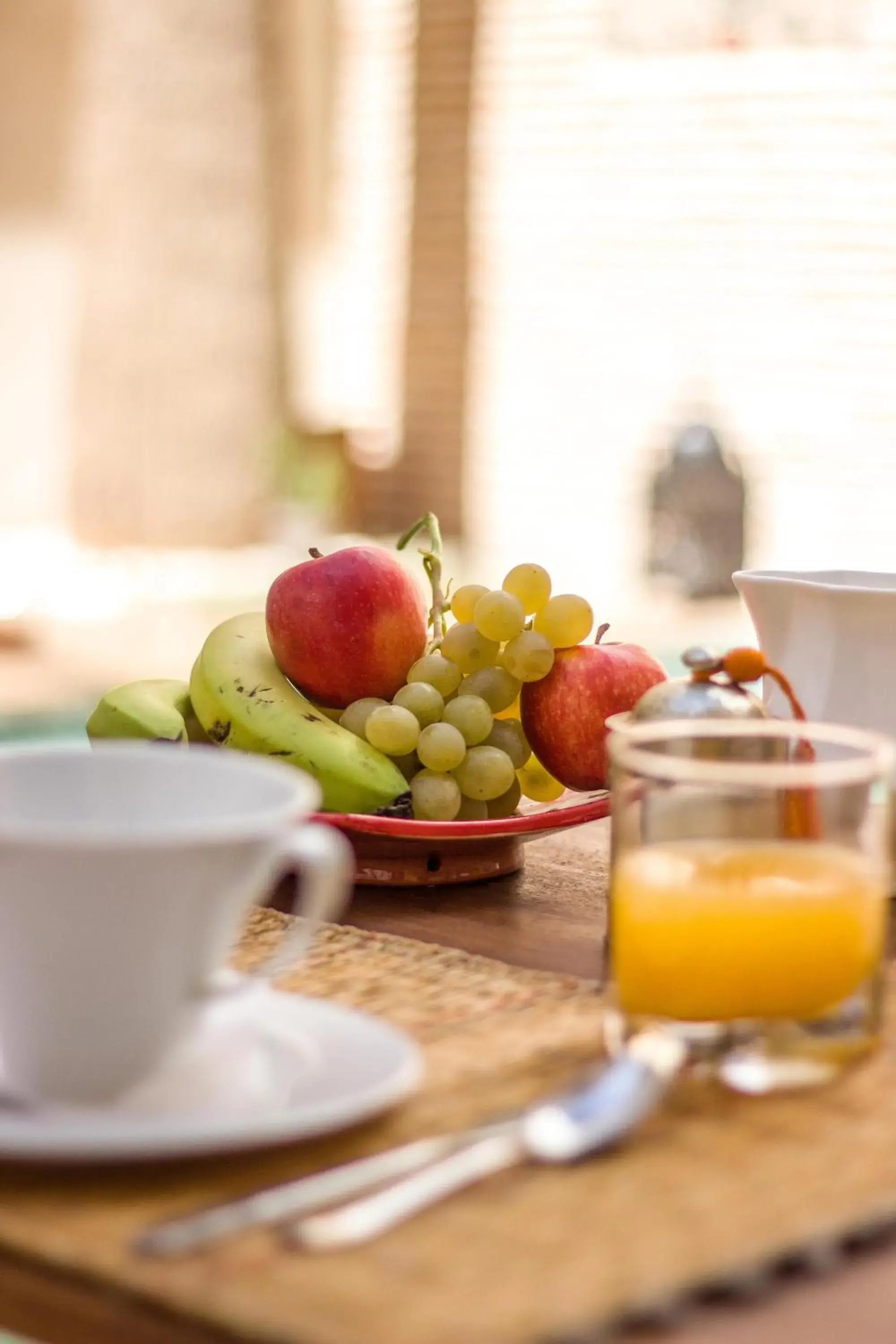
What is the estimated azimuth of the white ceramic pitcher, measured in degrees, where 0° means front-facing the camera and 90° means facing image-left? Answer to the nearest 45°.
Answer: approximately 90°

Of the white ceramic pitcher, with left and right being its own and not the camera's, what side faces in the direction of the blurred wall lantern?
right
